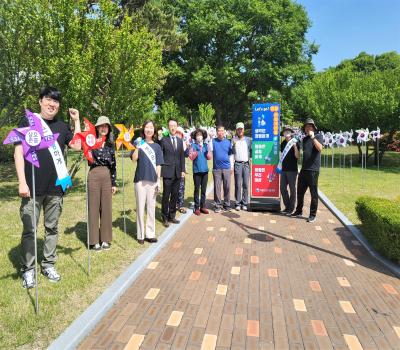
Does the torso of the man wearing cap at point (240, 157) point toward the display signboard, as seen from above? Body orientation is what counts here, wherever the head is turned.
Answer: no

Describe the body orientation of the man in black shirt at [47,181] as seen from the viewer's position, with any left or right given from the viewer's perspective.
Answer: facing the viewer

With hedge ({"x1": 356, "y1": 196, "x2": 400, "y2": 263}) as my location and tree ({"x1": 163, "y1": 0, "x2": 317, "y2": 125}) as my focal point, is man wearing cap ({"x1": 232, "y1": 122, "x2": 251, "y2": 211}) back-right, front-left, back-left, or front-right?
front-left

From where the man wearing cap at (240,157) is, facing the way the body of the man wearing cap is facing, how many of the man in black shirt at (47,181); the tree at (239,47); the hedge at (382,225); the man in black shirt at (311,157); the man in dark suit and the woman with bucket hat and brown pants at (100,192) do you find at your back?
1

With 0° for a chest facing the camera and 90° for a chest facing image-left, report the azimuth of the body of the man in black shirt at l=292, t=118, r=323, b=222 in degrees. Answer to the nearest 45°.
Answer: approximately 45°

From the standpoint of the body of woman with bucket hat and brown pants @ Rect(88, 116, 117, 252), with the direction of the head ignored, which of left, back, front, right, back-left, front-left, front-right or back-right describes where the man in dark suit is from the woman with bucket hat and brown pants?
back-left

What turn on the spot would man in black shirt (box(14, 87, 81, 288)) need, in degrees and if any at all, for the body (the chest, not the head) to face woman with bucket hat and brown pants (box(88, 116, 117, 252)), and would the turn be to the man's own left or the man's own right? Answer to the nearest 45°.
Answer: approximately 135° to the man's own left

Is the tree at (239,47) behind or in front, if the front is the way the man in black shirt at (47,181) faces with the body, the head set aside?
behind

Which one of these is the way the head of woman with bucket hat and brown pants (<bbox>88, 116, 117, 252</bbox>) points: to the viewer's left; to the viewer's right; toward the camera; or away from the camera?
toward the camera

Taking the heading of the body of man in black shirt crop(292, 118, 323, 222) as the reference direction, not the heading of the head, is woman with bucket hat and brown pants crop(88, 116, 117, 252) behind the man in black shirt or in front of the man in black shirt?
in front

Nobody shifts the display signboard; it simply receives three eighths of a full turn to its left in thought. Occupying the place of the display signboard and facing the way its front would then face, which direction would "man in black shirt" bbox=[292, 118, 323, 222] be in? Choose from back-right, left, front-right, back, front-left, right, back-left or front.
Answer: right

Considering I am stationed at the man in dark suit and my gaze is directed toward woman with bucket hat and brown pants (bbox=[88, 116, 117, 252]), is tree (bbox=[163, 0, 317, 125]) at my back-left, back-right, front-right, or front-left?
back-right

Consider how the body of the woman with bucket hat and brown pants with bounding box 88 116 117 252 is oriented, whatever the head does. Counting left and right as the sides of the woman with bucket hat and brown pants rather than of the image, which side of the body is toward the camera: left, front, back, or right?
front

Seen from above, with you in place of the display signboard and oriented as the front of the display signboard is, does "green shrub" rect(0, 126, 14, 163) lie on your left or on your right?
on your right

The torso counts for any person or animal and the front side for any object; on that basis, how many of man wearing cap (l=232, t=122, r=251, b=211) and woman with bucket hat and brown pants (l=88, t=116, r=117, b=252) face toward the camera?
2

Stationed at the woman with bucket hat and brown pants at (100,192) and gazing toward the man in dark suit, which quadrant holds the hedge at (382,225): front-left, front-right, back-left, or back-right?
front-right
